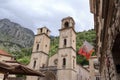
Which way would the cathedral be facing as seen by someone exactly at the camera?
facing the viewer and to the left of the viewer
